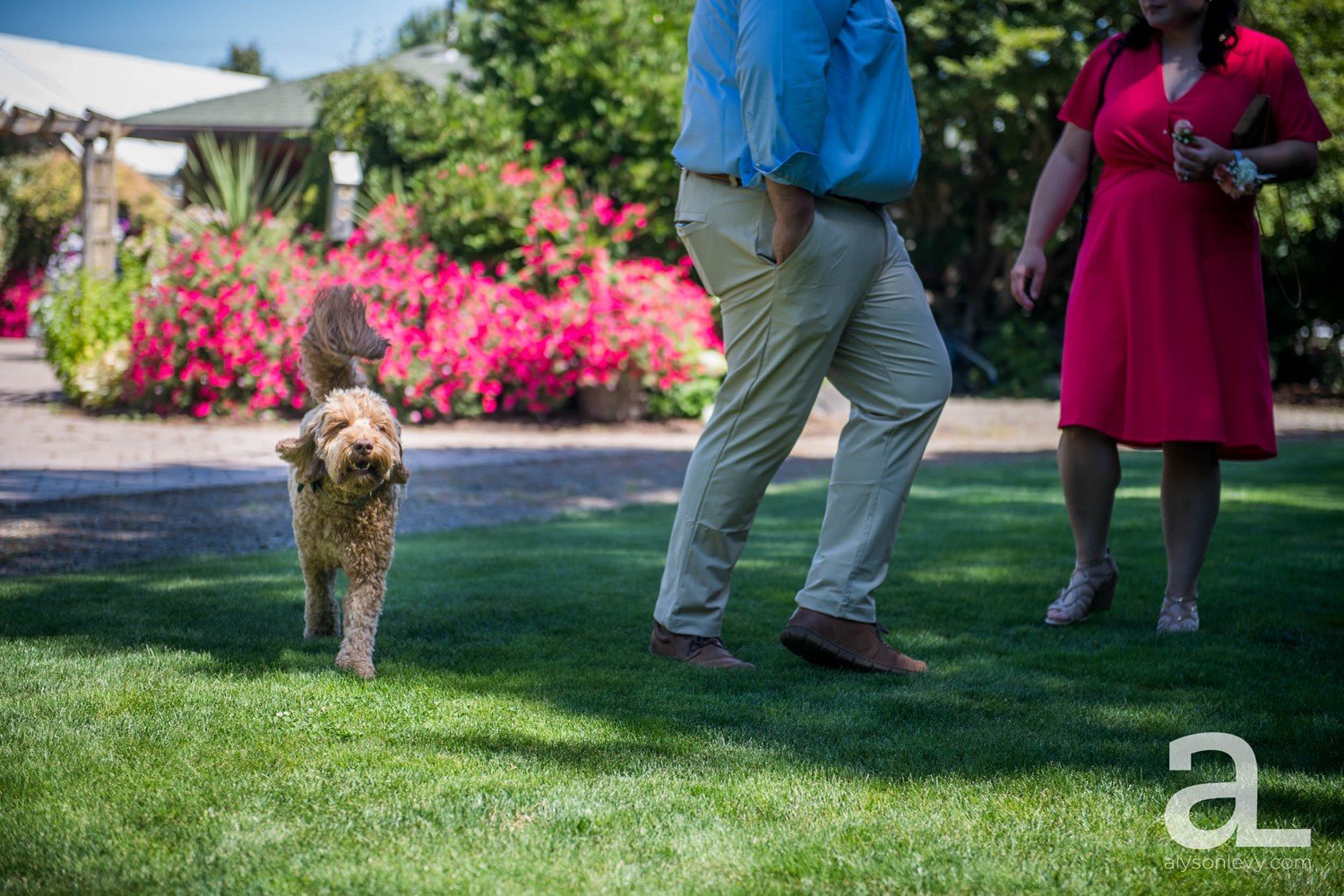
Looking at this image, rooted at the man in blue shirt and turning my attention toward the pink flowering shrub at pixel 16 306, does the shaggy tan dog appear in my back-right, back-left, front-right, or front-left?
front-left

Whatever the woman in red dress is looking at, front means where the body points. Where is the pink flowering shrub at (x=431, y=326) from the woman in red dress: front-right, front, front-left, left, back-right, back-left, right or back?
back-right

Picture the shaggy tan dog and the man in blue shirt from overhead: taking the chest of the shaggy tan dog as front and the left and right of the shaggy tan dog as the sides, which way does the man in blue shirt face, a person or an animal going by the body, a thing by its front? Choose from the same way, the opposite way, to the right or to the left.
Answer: to the left

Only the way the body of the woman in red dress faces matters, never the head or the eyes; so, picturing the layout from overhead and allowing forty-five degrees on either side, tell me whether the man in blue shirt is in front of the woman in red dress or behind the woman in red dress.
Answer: in front

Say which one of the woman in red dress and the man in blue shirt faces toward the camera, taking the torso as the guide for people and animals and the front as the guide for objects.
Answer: the woman in red dress

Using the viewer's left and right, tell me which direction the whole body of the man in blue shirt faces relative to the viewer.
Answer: facing to the right of the viewer

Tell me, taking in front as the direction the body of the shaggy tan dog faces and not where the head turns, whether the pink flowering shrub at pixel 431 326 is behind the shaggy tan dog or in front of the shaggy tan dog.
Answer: behind

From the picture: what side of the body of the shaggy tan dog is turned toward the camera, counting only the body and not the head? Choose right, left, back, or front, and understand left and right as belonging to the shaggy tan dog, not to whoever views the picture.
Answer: front

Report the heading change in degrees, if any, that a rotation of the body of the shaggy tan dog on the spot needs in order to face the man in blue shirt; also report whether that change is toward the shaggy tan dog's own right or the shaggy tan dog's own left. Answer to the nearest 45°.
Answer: approximately 90° to the shaggy tan dog's own left

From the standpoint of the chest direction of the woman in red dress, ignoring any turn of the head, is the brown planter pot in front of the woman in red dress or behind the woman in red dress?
behind

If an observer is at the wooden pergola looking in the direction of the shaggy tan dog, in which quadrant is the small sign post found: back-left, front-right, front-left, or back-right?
front-left

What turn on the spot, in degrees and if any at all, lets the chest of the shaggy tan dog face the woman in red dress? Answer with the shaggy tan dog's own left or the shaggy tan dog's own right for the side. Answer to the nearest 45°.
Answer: approximately 90° to the shaggy tan dog's own left

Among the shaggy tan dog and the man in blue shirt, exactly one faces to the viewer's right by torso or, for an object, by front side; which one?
the man in blue shirt

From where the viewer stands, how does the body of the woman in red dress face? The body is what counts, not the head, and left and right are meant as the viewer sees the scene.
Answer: facing the viewer

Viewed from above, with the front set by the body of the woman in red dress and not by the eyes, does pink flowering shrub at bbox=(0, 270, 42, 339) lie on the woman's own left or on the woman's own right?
on the woman's own right

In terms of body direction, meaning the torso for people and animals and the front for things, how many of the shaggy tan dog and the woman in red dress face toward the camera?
2
